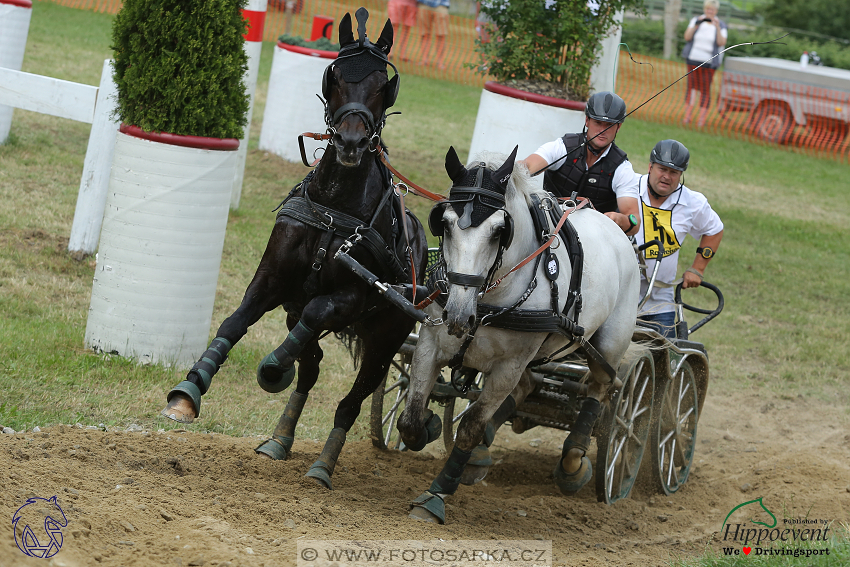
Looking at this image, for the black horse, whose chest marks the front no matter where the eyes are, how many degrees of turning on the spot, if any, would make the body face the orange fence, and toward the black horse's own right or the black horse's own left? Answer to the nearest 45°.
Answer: approximately 135° to the black horse's own right

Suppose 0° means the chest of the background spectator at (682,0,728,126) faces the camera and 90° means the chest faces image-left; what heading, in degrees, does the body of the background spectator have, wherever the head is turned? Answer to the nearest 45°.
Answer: approximately 0°

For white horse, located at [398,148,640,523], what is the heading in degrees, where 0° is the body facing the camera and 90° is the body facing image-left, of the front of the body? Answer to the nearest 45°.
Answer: approximately 45°

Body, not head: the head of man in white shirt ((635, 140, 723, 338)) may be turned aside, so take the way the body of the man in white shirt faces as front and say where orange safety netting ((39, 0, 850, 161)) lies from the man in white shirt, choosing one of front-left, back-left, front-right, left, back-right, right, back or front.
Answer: back-right

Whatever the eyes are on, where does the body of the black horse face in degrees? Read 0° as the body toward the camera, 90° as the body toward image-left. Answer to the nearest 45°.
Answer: approximately 45°

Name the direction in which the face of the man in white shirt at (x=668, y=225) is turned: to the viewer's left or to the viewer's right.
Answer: to the viewer's left

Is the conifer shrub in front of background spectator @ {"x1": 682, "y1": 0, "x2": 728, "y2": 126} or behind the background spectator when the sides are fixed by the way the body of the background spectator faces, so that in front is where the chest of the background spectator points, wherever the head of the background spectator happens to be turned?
in front
